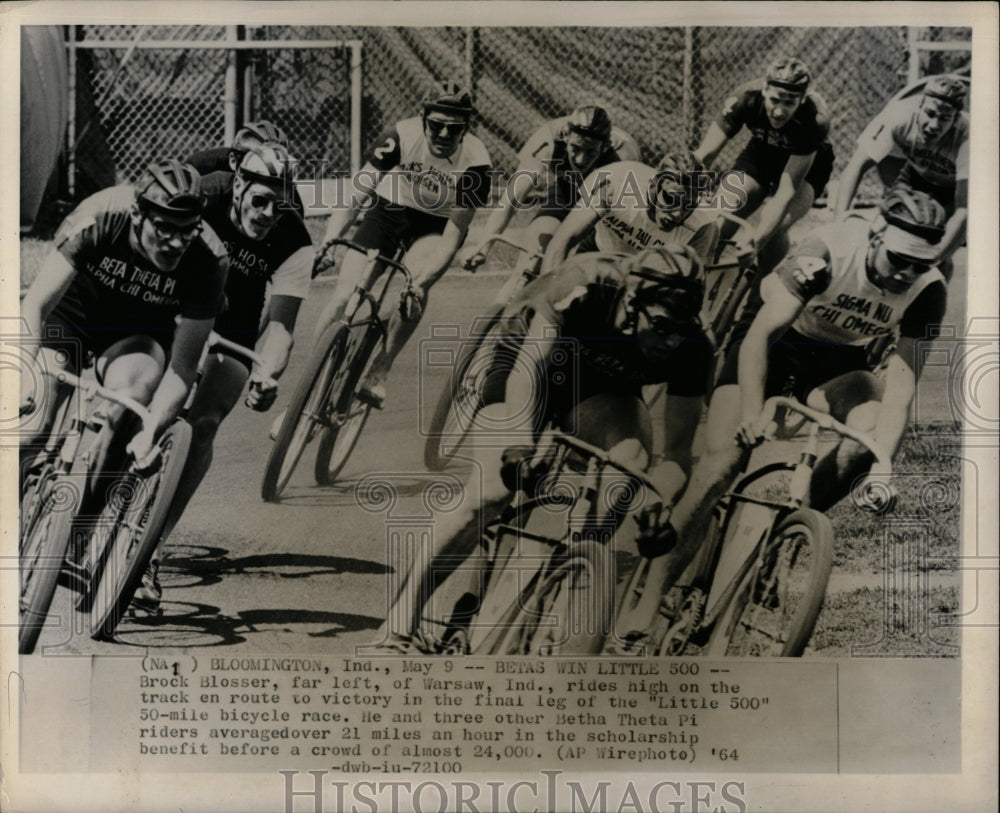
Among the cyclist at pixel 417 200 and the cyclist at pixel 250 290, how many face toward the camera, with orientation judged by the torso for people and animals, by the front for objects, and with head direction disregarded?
2

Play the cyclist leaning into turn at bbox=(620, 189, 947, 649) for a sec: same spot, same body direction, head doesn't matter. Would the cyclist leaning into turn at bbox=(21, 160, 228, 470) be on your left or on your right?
on your right

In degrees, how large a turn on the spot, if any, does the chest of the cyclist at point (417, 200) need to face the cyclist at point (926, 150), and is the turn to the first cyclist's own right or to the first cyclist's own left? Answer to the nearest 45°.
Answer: approximately 90° to the first cyclist's own left

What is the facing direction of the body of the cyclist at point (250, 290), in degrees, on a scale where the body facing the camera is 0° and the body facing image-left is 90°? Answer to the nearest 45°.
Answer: approximately 0°

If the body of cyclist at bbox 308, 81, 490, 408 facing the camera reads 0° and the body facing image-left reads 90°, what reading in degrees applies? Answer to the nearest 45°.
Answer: approximately 0°
